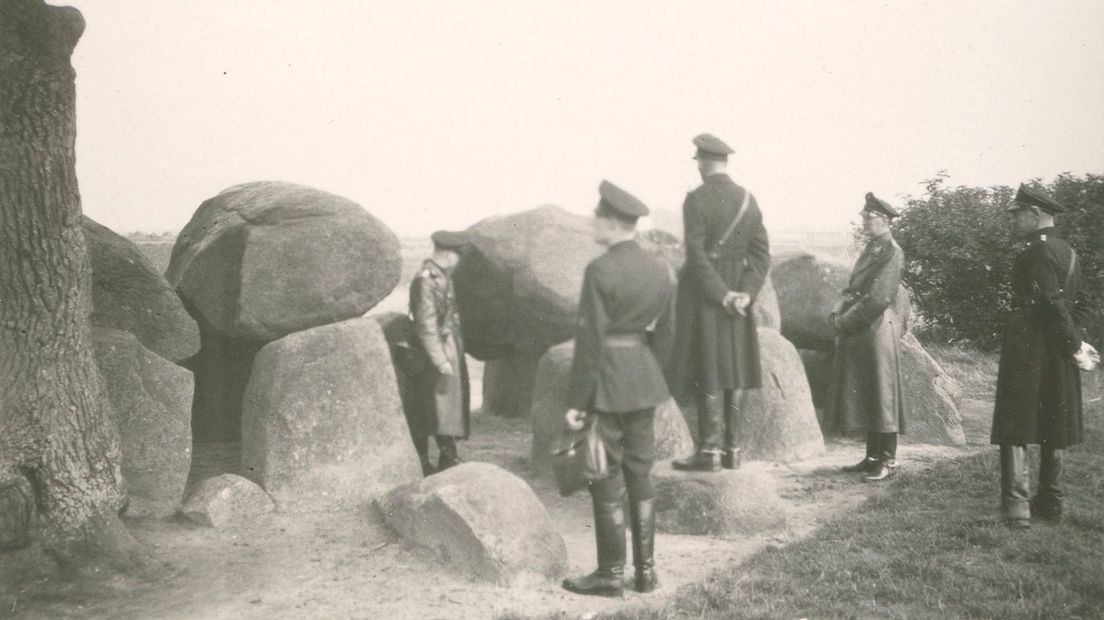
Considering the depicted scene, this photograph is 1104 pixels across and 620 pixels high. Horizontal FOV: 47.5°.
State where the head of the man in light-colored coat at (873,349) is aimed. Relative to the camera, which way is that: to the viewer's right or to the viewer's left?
to the viewer's left

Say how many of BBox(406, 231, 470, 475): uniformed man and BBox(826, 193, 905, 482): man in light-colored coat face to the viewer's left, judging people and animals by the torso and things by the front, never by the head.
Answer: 1

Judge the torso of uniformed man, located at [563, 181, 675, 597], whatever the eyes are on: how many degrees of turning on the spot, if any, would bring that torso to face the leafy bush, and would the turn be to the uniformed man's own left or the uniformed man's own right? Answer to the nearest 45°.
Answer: approximately 90° to the uniformed man's own right

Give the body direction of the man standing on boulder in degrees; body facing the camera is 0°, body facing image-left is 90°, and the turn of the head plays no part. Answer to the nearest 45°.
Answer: approximately 135°

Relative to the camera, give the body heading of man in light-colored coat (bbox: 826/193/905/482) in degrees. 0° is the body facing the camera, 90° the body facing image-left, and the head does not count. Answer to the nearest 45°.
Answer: approximately 90°

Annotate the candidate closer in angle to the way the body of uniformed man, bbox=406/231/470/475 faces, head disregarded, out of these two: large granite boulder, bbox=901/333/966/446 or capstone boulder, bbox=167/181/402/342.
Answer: the large granite boulder

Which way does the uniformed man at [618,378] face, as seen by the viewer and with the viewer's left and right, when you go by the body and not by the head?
facing away from the viewer and to the left of the viewer
